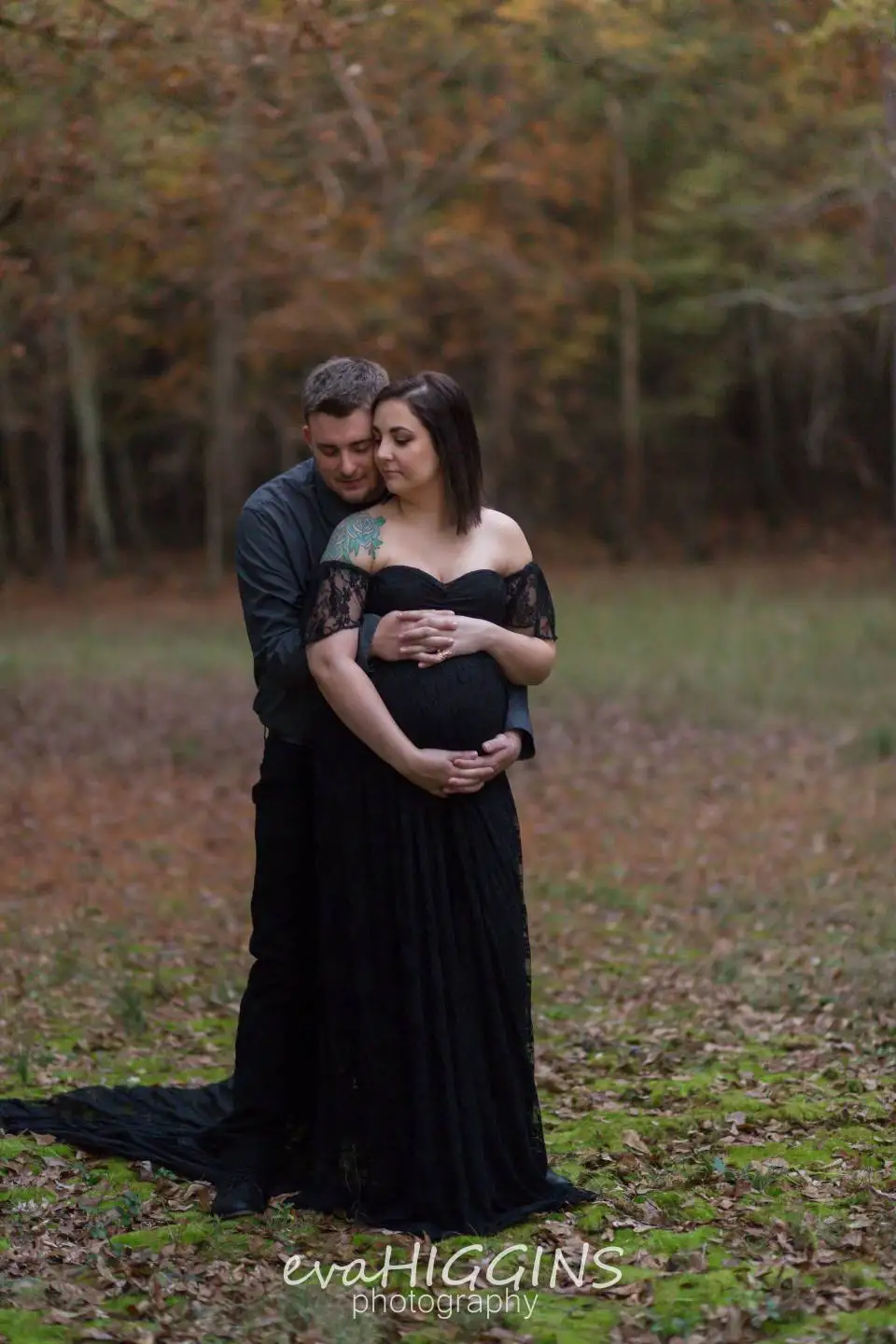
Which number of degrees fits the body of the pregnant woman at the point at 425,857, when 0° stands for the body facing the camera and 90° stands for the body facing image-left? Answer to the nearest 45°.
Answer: approximately 315°

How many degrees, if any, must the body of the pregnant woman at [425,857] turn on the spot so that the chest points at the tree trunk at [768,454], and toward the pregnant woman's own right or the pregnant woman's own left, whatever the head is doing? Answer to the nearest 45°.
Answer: approximately 135° to the pregnant woman's own left

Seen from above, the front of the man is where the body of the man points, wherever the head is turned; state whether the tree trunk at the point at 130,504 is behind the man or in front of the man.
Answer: behind

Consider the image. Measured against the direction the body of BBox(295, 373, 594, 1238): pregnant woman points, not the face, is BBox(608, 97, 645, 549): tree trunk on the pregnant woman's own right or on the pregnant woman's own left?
on the pregnant woman's own left

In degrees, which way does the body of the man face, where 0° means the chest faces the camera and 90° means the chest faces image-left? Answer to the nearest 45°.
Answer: approximately 315°

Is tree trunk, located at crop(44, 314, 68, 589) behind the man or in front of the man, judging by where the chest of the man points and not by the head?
behind
